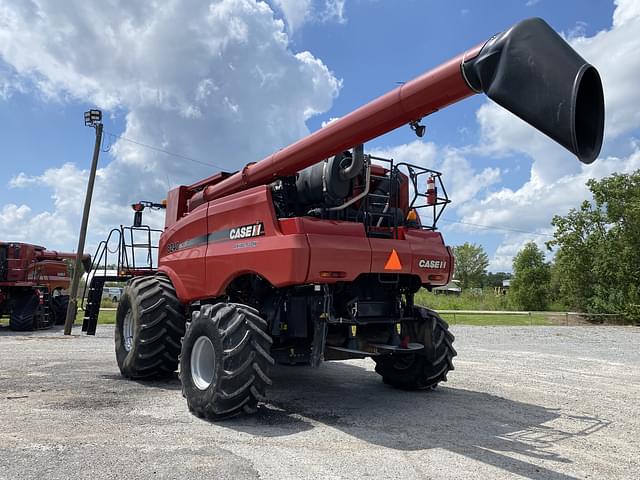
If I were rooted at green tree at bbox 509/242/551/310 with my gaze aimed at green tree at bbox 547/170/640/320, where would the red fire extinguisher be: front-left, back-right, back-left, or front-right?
front-right

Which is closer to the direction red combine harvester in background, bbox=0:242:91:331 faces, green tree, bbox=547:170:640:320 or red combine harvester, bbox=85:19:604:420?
the red combine harvester

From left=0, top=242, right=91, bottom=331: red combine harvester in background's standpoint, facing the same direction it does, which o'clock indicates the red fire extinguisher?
The red fire extinguisher is roughly at 10 o'clock from the red combine harvester in background.

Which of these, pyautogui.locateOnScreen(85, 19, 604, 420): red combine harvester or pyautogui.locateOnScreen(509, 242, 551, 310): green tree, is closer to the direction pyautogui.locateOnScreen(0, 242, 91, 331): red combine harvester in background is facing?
the red combine harvester

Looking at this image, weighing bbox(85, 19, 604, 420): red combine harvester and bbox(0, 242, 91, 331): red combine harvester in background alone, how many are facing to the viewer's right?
0

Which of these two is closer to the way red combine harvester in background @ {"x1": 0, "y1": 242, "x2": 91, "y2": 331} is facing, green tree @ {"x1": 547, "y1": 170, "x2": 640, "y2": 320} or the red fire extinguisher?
the red fire extinguisher

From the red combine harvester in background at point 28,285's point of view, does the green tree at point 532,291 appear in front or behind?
behind

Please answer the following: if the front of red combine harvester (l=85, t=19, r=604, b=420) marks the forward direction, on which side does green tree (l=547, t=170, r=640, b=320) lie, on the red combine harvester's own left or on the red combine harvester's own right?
on the red combine harvester's own right

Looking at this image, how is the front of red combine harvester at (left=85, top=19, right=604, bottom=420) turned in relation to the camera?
facing away from the viewer and to the left of the viewer

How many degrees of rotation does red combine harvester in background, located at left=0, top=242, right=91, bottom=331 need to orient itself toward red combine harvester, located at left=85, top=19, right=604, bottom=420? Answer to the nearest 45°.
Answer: approximately 45° to its left
